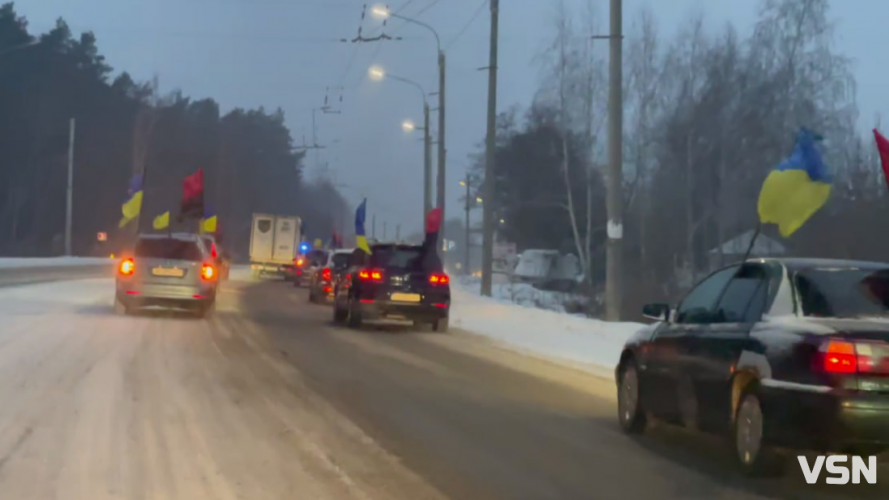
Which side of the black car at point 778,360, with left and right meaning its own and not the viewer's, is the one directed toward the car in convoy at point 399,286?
front

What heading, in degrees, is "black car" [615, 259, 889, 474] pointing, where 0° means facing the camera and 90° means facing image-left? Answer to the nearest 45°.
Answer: approximately 135°

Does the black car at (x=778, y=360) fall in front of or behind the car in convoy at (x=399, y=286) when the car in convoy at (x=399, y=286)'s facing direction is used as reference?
behind

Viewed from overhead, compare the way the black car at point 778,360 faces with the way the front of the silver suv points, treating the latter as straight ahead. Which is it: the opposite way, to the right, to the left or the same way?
the same way

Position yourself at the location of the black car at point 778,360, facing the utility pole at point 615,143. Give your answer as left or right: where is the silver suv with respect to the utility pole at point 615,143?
left

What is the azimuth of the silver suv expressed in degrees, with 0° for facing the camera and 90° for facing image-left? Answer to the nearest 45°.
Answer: approximately 180°

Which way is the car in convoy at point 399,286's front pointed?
away from the camera

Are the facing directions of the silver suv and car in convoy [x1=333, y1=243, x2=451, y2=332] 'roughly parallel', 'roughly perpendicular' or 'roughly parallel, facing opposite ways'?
roughly parallel

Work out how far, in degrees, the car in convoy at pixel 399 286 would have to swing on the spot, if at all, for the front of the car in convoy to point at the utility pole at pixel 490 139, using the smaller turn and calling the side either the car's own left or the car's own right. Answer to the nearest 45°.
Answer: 0° — it already faces it

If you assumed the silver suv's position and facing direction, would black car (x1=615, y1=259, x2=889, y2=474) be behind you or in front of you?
behind

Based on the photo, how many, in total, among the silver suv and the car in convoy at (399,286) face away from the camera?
2
